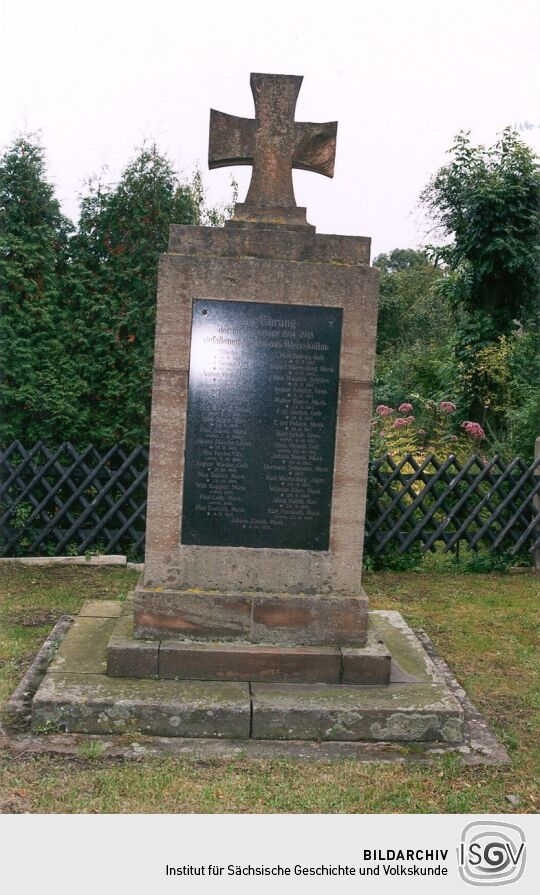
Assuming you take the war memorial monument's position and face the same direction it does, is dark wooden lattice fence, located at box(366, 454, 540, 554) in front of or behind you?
behind

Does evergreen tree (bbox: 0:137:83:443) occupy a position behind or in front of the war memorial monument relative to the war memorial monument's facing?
behind

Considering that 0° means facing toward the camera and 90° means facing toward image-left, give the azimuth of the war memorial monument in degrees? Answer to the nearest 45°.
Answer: approximately 0°

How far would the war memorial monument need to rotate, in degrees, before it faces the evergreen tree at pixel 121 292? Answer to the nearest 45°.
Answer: approximately 180°

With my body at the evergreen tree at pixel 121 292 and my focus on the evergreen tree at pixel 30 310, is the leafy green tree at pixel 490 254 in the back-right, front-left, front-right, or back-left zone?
back-right

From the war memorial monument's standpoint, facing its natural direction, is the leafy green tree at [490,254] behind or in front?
behind

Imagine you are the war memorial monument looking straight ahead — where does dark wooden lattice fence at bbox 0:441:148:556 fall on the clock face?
The dark wooden lattice fence is roughly at 5 o'clock from the war memorial monument.
